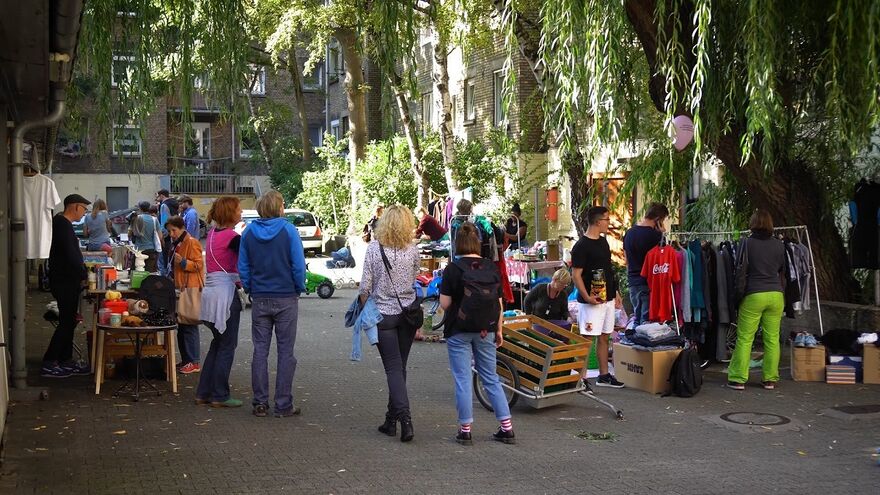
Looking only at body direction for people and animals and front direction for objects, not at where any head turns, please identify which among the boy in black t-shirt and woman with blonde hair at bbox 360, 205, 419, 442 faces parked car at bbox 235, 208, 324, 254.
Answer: the woman with blonde hair

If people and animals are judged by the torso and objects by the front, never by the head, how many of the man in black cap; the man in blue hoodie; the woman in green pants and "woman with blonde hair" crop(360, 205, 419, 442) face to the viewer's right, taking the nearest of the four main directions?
1

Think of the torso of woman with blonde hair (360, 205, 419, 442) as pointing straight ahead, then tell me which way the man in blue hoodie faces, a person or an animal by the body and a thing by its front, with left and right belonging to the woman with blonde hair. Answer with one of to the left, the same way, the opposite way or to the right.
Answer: the same way

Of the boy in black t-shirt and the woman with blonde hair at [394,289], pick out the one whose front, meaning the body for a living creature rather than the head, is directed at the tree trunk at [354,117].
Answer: the woman with blonde hair

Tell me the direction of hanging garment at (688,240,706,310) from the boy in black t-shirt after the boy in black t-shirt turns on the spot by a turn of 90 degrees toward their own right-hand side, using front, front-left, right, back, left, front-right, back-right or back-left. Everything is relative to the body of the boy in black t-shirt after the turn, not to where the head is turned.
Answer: back

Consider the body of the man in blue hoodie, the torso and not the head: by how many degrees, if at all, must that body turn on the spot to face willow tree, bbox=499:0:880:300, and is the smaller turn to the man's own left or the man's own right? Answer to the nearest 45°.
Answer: approximately 90° to the man's own right

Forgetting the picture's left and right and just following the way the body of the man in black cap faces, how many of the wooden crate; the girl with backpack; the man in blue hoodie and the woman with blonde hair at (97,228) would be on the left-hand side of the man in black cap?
1

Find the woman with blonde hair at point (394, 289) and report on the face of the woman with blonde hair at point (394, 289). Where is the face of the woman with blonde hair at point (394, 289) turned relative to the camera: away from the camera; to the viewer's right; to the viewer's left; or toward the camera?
away from the camera

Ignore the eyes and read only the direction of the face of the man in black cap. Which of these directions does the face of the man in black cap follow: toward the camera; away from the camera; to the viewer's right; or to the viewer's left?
to the viewer's right

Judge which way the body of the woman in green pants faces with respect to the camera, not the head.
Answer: away from the camera

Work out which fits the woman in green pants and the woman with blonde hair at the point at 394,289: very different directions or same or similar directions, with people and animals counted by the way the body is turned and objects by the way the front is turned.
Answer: same or similar directions

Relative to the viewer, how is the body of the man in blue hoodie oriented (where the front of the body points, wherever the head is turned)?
away from the camera

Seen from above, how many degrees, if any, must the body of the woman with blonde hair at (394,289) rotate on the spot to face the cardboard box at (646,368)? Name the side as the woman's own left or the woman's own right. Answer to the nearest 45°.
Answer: approximately 45° to the woman's own right

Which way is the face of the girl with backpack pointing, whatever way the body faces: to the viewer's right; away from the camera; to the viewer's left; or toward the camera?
away from the camera

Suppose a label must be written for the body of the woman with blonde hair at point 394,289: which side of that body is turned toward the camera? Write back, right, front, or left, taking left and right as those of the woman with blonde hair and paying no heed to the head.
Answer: back

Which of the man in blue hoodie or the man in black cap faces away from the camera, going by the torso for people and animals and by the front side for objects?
the man in blue hoodie

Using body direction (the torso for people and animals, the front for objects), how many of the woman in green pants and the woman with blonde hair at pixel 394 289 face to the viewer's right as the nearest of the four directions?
0

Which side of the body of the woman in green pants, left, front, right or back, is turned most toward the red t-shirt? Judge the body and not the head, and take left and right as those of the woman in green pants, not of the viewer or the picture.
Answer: left
